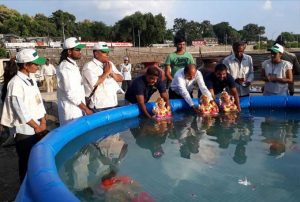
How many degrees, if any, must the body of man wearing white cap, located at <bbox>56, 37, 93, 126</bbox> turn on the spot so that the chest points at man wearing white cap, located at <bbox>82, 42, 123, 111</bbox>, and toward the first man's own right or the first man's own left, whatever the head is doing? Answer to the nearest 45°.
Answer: approximately 45° to the first man's own left

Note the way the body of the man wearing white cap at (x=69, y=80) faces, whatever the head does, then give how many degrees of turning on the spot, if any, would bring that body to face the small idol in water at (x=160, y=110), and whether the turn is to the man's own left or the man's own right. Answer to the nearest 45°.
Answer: approximately 45° to the man's own left

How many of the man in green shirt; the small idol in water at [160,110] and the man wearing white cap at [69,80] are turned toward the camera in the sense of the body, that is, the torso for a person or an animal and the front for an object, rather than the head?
2

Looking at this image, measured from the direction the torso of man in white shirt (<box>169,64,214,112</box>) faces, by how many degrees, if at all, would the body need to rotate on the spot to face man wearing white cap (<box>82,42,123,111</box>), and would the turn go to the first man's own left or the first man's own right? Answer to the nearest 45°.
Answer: approximately 90° to the first man's own right

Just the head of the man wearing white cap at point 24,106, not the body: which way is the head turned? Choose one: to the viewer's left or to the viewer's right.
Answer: to the viewer's right

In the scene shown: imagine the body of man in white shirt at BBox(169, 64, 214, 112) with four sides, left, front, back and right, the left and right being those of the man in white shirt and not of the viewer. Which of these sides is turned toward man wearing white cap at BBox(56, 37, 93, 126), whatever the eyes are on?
right

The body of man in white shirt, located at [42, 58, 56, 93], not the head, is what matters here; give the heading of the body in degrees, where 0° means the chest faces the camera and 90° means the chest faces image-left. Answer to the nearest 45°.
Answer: approximately 0°

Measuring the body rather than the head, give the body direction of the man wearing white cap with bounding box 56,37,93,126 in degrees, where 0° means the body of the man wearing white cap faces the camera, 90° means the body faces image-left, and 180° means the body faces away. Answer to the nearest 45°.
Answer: approximately 270°
